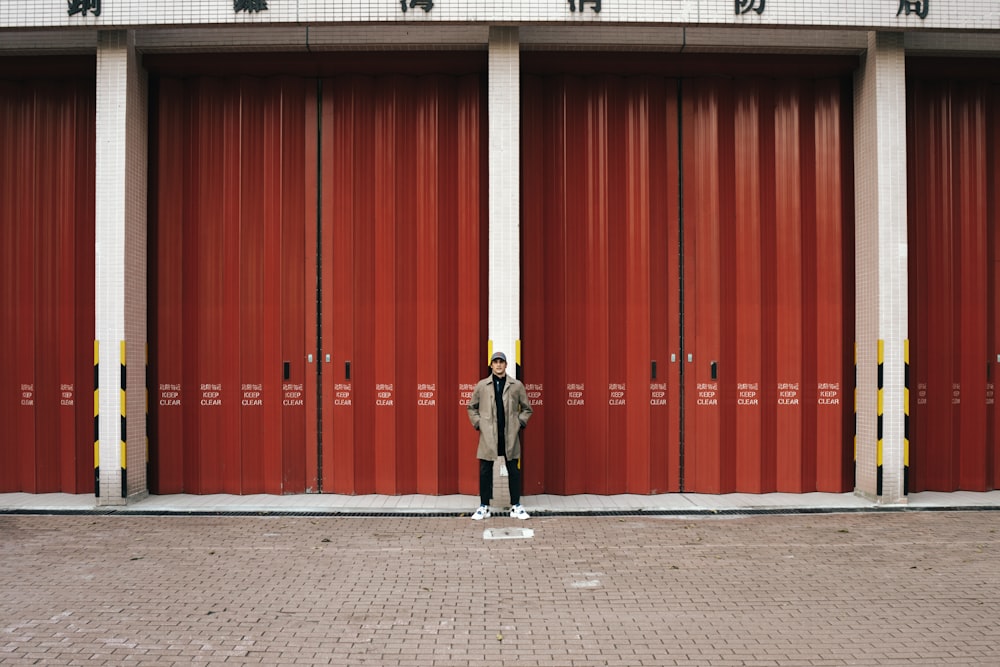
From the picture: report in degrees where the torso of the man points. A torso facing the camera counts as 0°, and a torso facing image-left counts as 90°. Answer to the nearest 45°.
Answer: approximately 0°
